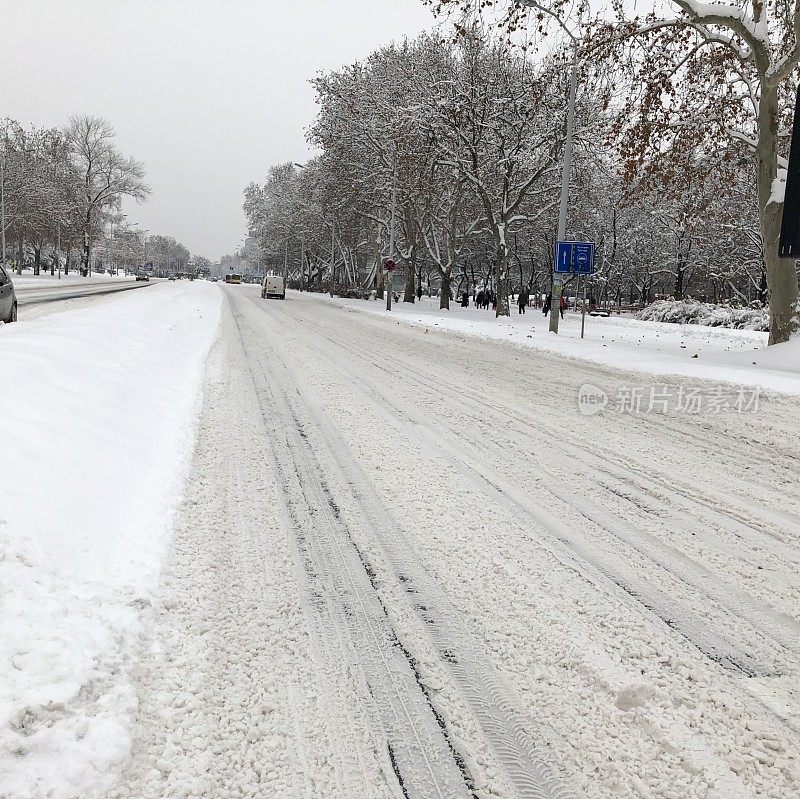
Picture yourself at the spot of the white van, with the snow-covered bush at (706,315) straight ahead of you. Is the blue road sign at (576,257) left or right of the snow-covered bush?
right

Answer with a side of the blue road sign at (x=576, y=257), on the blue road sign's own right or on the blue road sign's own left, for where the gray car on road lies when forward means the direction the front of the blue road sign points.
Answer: on the blue road sign's own right

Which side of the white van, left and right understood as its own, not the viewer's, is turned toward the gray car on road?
back

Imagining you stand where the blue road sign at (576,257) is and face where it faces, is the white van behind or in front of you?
behind

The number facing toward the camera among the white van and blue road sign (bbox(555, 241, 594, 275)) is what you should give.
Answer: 1

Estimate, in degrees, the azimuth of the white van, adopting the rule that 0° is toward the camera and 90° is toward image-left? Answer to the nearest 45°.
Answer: approximately 180°

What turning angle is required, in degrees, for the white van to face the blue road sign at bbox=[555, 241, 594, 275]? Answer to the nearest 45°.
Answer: approximately 180°

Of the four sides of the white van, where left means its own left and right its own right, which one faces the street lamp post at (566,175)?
back

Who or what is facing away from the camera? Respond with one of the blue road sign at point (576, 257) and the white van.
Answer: the white van

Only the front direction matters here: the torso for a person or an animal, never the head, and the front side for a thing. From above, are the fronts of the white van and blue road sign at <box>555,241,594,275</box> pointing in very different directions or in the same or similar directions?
very different directions

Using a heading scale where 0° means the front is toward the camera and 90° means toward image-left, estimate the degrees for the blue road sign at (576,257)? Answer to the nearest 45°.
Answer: approximately 0°
